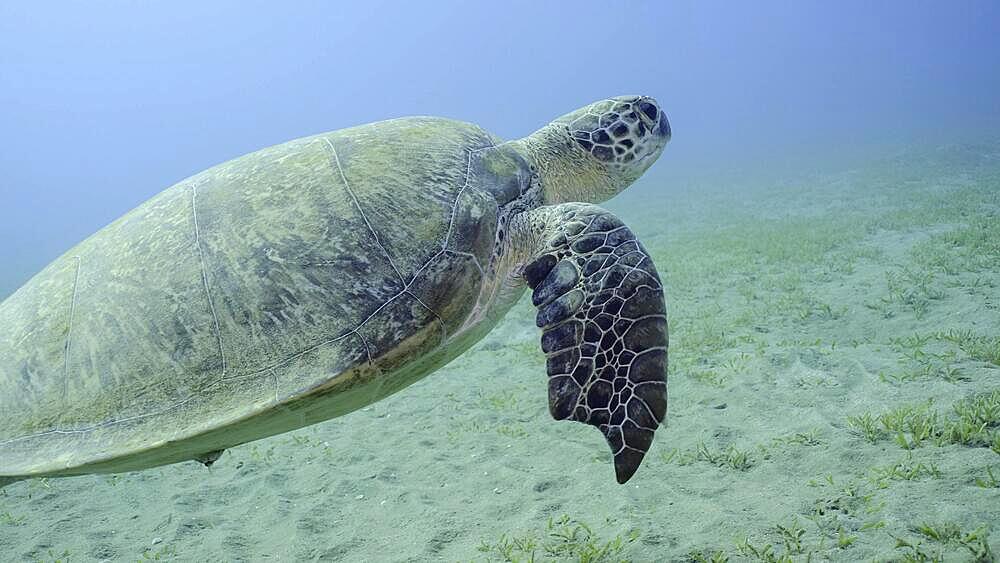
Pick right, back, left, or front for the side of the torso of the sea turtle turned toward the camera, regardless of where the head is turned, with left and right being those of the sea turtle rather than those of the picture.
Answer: right
